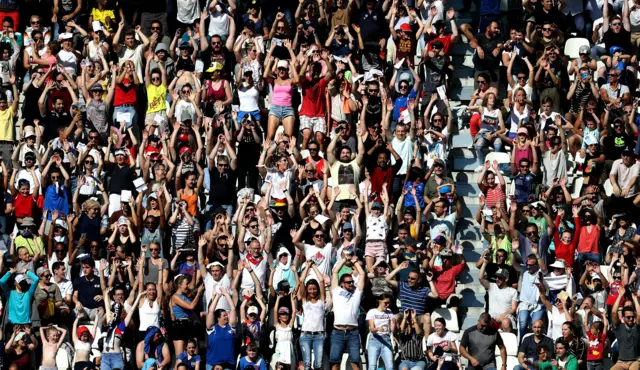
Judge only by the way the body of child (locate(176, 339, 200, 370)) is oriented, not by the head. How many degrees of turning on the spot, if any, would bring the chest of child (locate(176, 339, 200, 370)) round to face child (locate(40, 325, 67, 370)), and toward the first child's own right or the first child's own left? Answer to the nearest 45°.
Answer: approximately 90° to the first child's own right

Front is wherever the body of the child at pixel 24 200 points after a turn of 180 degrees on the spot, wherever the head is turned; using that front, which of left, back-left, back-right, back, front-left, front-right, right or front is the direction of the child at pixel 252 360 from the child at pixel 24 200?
back-right

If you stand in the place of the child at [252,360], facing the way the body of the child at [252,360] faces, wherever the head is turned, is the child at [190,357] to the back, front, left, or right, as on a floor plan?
right

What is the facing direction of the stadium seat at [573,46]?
toward the camera

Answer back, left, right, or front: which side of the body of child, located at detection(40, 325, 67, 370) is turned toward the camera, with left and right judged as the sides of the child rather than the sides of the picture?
front

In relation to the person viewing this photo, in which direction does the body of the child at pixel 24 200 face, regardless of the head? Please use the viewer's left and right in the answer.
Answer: facing the viewer

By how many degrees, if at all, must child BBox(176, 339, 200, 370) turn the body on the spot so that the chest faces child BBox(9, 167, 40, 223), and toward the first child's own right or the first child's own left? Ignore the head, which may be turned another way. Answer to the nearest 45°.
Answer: approximately 135° to the first child's own right

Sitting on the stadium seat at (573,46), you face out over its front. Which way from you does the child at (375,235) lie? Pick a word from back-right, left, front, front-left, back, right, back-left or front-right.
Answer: front-right
